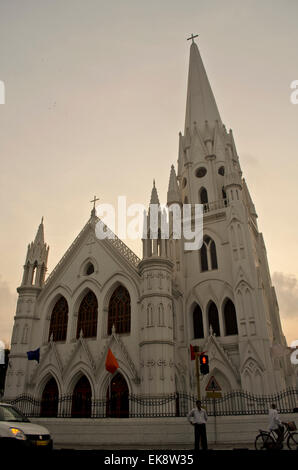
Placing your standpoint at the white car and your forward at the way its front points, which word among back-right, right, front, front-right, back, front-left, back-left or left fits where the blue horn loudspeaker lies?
back-left

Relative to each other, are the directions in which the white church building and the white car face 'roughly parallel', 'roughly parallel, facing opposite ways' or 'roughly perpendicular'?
roughly perpendicular

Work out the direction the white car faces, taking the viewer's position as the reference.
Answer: facing the viewer and to the right of the viewer

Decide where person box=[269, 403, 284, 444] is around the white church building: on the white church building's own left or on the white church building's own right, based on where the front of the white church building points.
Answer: on the white church building's own left

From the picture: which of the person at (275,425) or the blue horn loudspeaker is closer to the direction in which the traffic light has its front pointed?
the person

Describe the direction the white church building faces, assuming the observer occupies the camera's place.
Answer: facing the viewer and to the left of the viewer

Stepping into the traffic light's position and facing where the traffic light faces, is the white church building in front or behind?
behind
